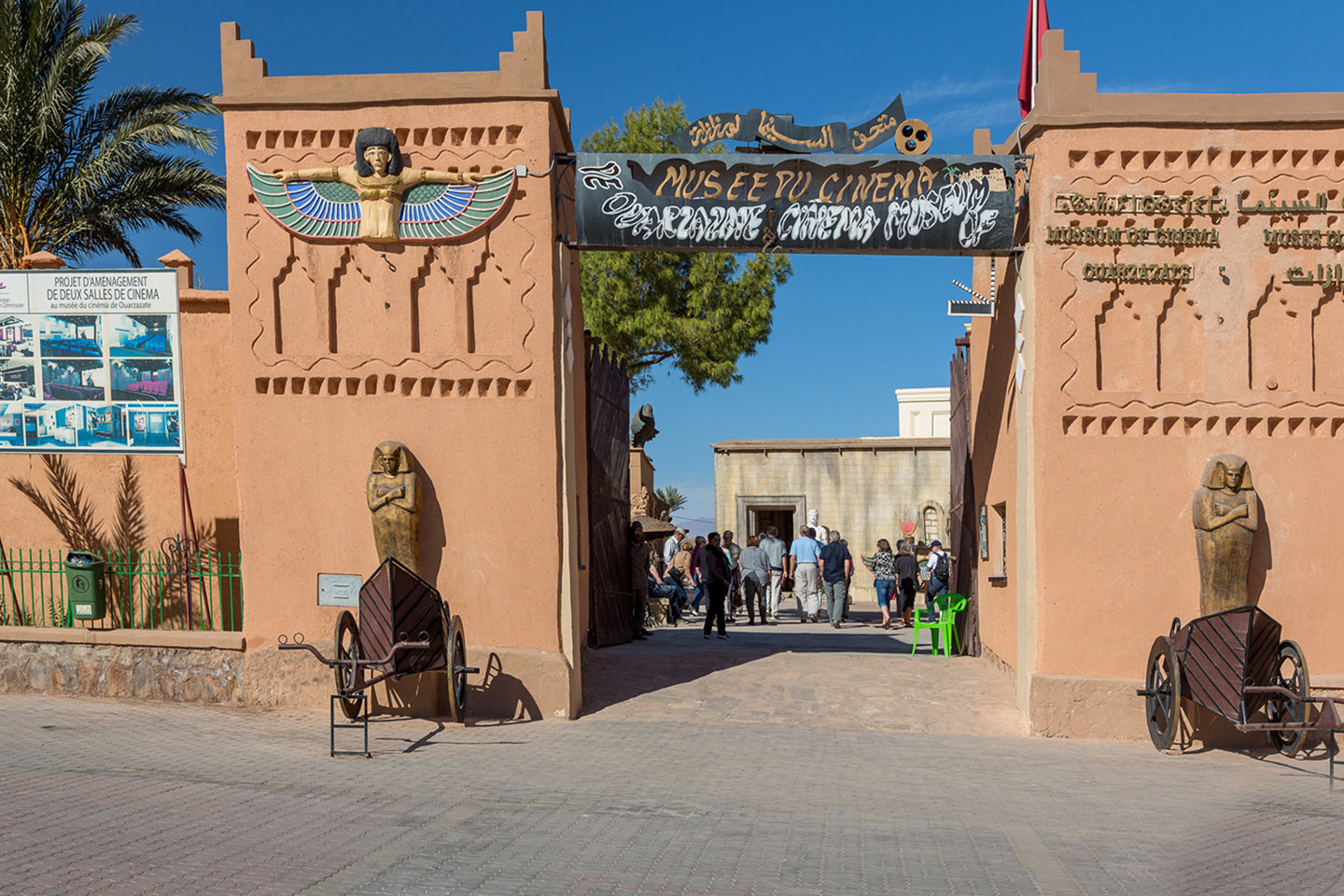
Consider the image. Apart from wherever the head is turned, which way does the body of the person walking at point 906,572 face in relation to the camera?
away from the camera

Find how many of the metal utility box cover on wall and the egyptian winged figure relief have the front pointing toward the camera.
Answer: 2

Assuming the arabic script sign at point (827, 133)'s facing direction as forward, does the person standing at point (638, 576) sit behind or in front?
behind

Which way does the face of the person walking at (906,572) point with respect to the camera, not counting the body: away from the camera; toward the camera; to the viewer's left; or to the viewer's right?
away from the camera

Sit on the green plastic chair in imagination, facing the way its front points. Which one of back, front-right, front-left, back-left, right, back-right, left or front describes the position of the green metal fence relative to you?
front

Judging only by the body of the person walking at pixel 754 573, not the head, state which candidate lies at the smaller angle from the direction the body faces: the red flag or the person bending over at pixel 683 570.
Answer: the person bending over

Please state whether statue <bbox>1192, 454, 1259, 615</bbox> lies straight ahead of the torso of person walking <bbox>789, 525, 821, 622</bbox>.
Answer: no

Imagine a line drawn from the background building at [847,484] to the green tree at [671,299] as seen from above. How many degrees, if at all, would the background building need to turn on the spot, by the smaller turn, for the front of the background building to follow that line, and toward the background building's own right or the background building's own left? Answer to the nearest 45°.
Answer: approximately 45° to the background building's own right

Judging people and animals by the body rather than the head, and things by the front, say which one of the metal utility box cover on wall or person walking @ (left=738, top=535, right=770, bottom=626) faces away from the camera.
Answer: the person walking

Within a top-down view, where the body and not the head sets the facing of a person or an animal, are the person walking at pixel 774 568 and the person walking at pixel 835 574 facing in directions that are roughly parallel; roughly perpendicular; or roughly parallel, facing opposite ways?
roughly parallel

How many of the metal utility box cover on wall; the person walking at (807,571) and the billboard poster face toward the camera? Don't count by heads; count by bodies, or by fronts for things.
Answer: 2

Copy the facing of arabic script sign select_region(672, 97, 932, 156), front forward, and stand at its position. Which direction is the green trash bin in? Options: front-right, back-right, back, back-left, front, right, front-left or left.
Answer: right

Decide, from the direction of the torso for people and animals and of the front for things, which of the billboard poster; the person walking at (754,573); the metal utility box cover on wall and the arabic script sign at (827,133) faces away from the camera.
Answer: the person walking

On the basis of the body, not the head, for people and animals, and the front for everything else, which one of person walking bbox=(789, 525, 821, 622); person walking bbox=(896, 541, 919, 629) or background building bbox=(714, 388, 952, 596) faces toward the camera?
the background building

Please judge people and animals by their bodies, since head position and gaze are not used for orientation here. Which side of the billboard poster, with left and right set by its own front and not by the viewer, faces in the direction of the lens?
front

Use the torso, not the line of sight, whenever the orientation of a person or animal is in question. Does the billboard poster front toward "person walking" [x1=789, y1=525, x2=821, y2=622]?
no

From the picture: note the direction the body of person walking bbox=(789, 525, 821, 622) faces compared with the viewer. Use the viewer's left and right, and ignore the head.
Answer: facing away from the viewer

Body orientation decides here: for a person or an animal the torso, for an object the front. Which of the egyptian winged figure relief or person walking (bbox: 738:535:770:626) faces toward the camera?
the egyptian winged figure relief

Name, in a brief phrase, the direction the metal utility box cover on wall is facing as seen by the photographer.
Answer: facing the viewer
